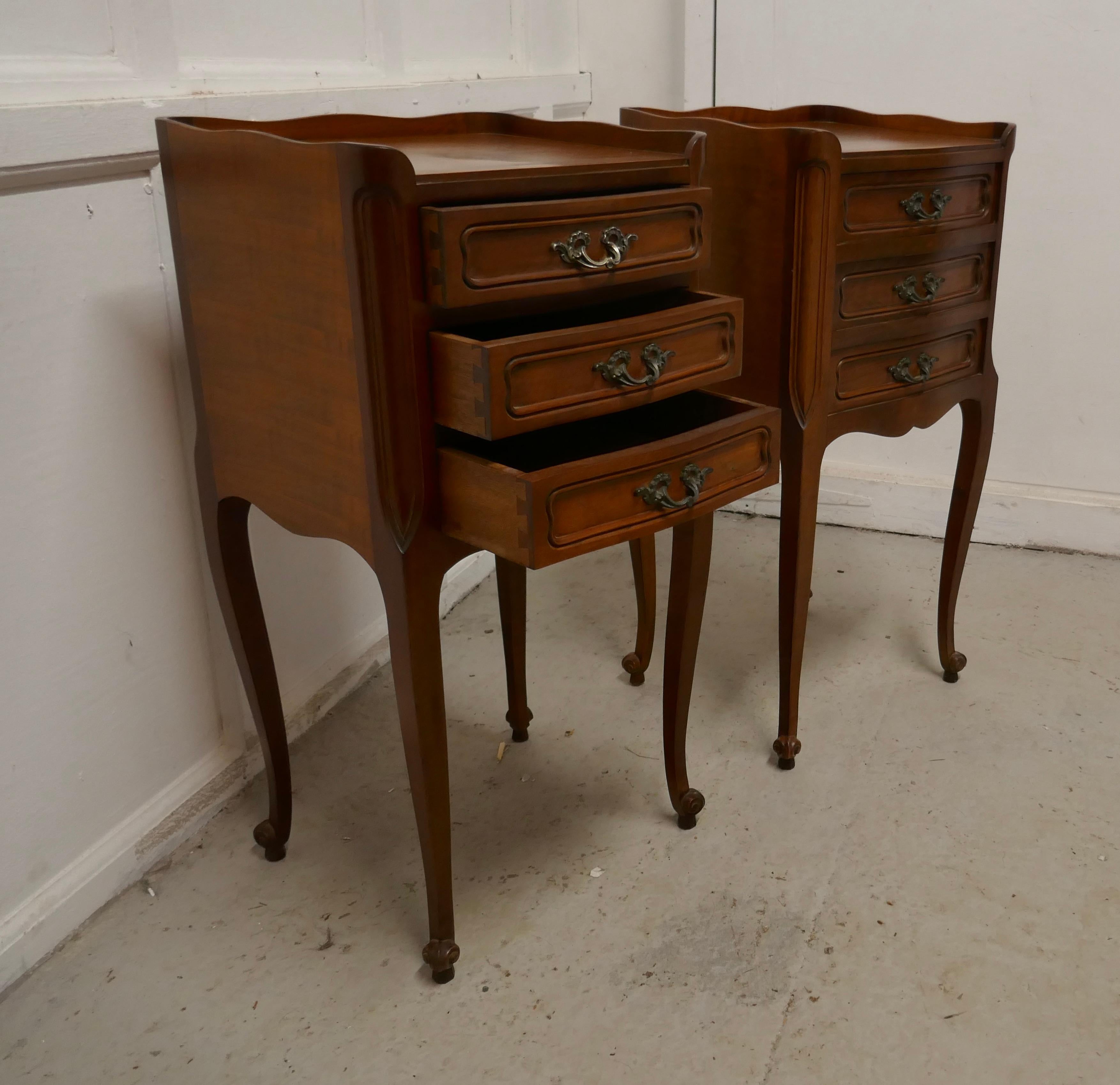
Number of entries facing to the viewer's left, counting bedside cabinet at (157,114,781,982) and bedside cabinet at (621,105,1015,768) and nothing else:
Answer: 0

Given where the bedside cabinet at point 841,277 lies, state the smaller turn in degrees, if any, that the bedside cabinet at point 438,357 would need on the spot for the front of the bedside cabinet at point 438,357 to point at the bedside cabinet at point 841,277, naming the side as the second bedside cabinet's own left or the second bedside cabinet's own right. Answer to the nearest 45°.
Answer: approximately 90° to the second bedside cabinet's own left

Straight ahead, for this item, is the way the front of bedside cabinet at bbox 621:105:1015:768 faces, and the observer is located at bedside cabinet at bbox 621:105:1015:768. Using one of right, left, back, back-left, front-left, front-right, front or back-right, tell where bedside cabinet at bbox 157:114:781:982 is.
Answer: right

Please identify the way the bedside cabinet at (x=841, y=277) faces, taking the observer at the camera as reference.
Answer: facing the viewer and to the right of the viewer

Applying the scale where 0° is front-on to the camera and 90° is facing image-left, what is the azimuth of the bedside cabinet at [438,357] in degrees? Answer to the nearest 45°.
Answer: approximately 315°
